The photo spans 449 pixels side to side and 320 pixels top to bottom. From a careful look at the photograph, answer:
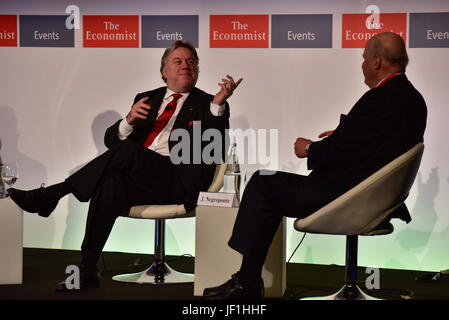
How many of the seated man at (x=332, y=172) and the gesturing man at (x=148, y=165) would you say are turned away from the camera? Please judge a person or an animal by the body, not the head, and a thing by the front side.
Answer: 0

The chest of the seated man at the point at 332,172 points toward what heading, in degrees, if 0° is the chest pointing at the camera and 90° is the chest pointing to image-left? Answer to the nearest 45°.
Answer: approximately 90°

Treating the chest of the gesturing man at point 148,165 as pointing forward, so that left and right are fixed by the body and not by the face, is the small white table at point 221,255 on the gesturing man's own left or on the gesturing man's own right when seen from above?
on the gesturing man's own left

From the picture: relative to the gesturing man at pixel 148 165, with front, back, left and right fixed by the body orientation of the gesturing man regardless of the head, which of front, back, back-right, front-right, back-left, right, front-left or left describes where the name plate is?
left

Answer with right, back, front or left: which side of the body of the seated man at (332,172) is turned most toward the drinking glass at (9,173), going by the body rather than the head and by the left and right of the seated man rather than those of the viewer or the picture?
front

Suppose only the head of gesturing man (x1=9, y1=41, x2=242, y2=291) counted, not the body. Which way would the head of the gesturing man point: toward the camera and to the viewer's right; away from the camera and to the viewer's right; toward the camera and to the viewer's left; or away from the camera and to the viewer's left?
toward the camera and to the viewer's right

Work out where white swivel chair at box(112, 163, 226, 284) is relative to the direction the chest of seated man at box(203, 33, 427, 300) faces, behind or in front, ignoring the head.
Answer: in front

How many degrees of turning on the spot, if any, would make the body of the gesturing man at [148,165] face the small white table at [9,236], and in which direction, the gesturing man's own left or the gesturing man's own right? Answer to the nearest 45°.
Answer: approximately 45° to the gesturing man's own right

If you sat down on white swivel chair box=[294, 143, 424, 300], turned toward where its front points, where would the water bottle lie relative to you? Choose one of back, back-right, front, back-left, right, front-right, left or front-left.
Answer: front-right

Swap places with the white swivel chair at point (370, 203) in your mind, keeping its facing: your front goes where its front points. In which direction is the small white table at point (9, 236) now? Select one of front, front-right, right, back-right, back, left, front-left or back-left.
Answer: front

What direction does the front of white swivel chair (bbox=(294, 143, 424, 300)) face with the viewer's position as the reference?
facing to the left of the viewer

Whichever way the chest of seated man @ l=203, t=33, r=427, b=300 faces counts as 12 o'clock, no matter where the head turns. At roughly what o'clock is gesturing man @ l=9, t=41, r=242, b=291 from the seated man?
The gesturing man is roughly at 1 o'clock from the seated man.

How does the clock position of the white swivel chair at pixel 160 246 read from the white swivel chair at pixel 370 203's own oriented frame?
the white swivel chair at pixel 160 246 is roughly at 1 o'clock from the white swivel chair at pixel 370 203.

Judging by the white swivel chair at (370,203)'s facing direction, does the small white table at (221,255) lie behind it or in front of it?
in front

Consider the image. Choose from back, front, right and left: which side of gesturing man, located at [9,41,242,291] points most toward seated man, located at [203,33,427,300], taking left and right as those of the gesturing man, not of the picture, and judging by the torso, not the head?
left
